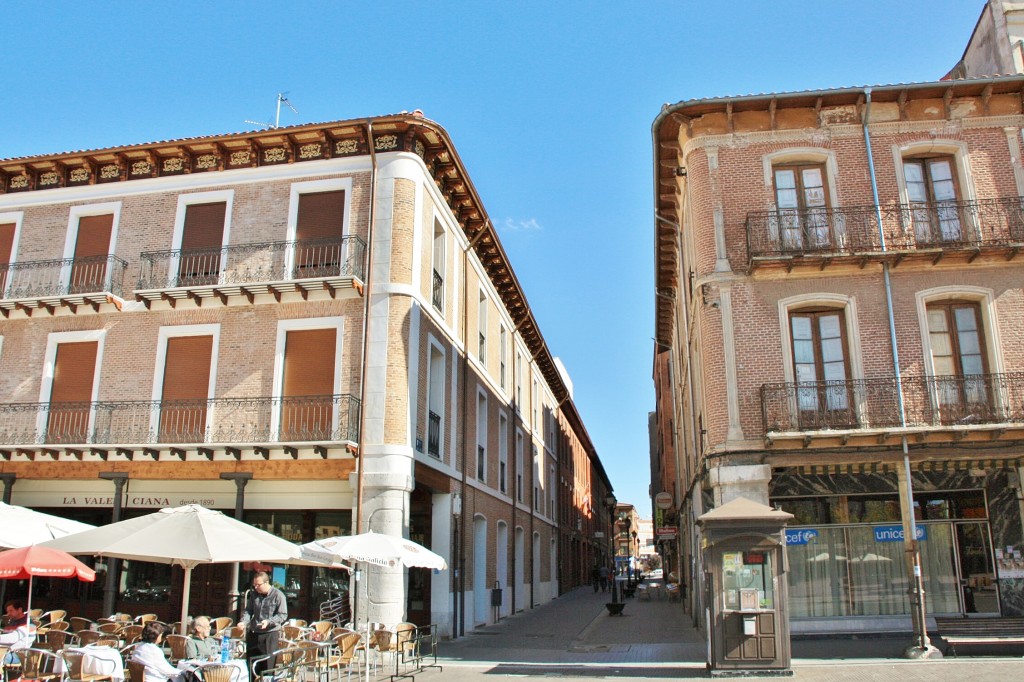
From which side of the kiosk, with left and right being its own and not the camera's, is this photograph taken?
front

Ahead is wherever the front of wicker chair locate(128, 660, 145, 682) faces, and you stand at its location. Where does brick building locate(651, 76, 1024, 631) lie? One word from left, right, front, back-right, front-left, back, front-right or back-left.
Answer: front-right

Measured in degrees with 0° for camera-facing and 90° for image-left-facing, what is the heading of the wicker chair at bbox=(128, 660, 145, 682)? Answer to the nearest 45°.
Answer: approximately 225°

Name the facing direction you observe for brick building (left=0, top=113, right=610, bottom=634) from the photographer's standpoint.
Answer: facing the viewer

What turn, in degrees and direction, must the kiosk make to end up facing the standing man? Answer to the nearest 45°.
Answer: approximately 45° to its right

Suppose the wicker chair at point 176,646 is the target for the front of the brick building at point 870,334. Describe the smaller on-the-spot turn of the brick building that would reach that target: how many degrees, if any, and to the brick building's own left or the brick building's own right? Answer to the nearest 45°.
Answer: approximately 45° to the brick building's own right

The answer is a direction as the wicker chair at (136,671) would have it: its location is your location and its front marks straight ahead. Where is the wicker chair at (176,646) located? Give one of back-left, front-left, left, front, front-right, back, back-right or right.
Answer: front-left

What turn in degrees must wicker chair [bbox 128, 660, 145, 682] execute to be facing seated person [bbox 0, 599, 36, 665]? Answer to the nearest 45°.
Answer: approximately 90° to its left

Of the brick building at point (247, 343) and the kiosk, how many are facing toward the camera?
2

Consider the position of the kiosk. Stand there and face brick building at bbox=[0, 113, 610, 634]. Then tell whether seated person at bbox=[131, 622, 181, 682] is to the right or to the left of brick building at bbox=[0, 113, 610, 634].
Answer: left

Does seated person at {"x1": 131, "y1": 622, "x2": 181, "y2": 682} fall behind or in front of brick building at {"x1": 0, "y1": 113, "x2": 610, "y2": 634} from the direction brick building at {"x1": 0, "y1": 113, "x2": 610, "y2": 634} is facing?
in front

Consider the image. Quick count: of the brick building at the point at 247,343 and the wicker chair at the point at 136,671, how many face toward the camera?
1

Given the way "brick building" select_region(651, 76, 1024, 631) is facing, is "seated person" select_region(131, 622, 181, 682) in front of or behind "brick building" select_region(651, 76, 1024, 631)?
in front

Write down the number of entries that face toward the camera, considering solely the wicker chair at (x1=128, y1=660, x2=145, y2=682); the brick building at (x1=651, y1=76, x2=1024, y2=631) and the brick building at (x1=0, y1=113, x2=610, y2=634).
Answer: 2

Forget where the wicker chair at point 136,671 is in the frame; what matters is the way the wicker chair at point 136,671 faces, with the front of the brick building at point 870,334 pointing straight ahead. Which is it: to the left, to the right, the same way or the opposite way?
the opposite way

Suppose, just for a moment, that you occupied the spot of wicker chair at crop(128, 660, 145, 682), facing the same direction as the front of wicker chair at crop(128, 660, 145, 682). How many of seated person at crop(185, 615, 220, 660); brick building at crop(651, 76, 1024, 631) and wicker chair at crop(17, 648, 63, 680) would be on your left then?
1
